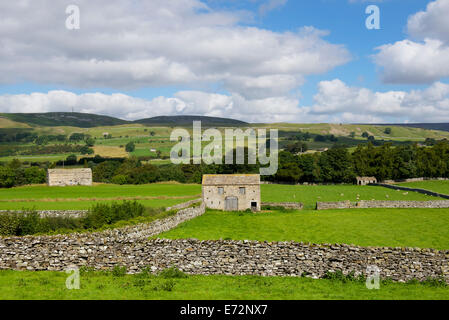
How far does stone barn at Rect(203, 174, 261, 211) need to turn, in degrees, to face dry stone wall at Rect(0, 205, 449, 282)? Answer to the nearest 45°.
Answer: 0° — it already faces it

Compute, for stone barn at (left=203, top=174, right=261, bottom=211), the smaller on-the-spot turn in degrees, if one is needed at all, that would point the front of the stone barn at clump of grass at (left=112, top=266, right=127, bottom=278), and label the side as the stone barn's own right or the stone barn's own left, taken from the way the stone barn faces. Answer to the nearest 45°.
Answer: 0° — it already faces it

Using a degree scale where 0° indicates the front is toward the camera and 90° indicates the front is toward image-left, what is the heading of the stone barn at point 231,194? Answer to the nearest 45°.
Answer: approximately 0°

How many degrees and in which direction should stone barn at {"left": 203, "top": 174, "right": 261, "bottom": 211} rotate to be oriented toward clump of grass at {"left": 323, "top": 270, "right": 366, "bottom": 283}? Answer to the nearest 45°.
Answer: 0° — it already faces it
